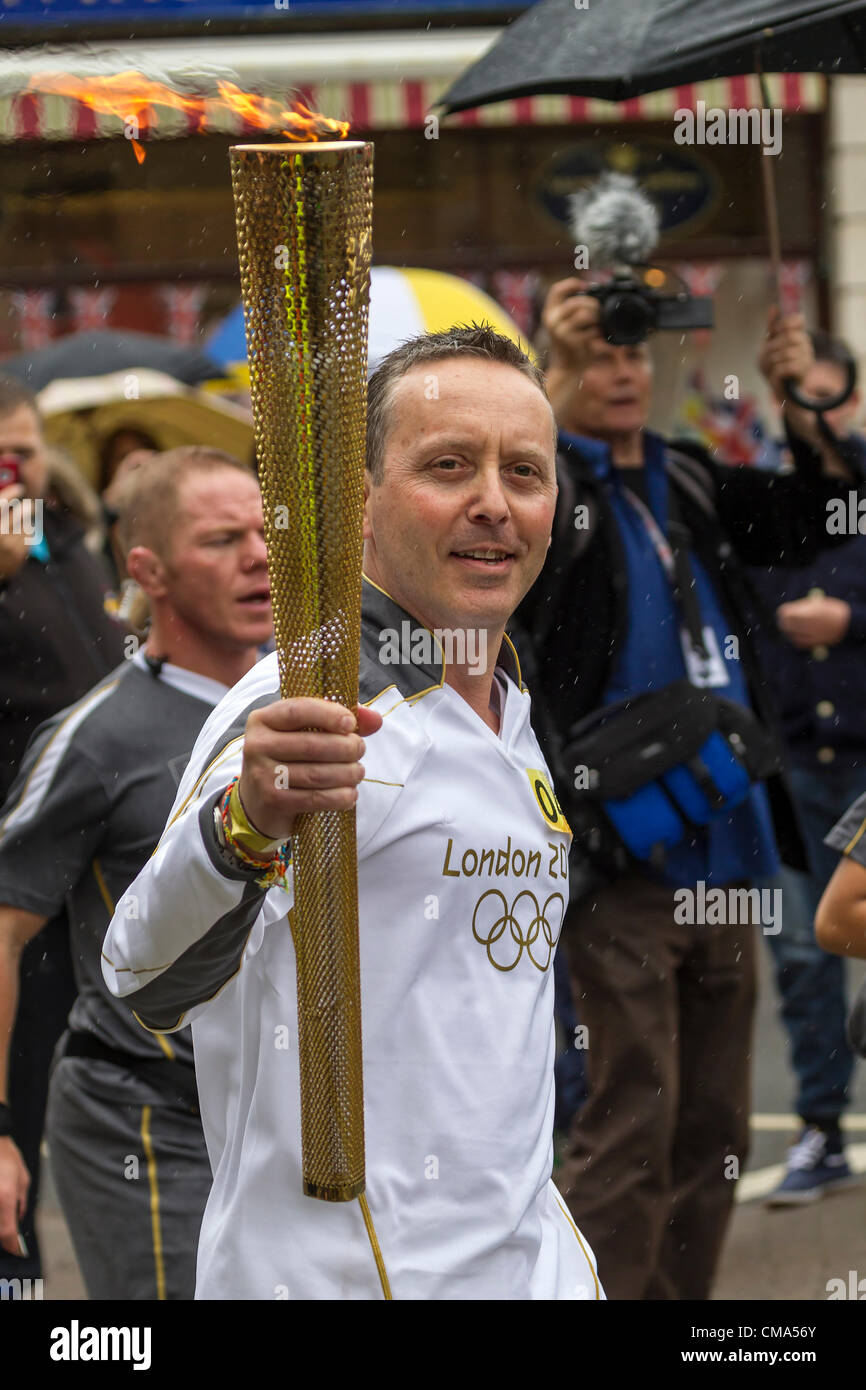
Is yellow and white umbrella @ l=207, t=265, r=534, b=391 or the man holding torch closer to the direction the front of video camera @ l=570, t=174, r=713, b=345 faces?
the man holding torch

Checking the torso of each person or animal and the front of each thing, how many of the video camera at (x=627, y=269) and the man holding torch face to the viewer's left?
0

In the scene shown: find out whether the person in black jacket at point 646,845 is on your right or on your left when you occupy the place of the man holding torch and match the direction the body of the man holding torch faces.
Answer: on your left

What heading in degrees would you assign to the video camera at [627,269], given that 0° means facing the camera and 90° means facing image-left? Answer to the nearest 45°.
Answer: approximately 0°

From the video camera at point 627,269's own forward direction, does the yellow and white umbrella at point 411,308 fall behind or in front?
behind

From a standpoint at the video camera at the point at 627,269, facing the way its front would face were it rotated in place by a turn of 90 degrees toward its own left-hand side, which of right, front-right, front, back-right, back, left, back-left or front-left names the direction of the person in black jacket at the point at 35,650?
back

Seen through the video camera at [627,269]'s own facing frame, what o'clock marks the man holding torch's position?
The man holding torch is roughly at 12 o'clock from the video camera.

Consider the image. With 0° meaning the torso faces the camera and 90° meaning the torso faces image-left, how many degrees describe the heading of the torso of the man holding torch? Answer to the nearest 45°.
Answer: approximately 315°

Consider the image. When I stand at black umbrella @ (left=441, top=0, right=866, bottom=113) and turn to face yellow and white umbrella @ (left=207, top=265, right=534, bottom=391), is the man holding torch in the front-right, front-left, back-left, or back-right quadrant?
back-left

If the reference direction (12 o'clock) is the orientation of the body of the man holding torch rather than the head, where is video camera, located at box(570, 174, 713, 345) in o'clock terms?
The video camera is roughly at 8 o'clock from the man holding torch.

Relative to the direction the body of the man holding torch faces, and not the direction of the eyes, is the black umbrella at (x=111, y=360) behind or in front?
behind
